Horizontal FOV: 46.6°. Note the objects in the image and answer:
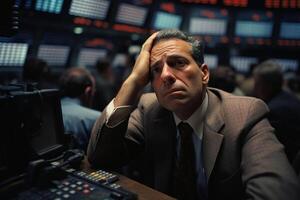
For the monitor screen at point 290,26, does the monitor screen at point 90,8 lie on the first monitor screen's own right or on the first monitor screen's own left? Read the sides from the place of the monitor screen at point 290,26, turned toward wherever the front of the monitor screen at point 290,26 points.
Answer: on the first monitor screen's own right

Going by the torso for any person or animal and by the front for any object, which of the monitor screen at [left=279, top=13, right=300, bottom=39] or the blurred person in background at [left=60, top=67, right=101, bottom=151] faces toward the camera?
the monitor screen

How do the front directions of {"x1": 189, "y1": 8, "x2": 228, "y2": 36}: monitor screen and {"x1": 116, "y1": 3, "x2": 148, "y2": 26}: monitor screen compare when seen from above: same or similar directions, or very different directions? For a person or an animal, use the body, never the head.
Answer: same or similar directions

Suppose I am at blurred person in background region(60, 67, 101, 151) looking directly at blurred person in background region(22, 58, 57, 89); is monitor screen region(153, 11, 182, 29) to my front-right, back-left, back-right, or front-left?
front-right

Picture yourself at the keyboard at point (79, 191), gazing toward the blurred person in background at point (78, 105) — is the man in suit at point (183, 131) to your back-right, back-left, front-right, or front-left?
front-right

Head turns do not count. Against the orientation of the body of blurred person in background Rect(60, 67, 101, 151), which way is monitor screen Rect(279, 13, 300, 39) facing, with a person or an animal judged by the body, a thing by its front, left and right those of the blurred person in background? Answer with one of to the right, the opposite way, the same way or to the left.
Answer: the opposite way

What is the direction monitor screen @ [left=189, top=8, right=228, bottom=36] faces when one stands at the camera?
facing the viewer

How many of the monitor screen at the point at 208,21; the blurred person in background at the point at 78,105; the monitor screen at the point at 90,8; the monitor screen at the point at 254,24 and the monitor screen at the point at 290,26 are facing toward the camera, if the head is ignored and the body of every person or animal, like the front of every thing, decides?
4

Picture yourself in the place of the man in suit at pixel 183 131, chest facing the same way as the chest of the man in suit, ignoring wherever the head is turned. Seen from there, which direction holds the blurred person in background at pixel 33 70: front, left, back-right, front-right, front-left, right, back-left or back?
right

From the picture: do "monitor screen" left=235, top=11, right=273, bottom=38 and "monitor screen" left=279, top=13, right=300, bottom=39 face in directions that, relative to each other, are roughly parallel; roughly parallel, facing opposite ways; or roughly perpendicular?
roughly parallel

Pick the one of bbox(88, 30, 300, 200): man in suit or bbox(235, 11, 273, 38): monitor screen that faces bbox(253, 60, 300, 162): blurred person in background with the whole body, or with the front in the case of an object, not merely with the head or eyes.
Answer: the monitor screen

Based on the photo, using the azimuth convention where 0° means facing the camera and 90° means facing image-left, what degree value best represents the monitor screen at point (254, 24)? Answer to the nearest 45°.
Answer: approximately 0°

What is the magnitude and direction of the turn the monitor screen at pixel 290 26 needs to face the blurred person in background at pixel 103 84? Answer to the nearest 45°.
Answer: approximately 45° to its right

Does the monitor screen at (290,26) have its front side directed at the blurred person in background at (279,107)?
yes

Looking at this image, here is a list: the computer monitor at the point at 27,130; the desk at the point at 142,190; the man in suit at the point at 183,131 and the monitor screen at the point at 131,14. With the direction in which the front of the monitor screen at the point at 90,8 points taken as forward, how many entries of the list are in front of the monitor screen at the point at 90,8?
3
